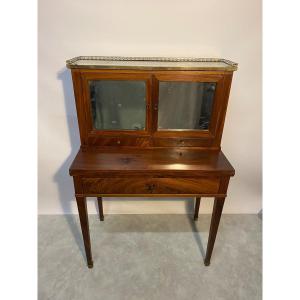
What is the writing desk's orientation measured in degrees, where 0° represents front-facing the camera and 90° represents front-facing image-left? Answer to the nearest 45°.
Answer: approximately 0°
